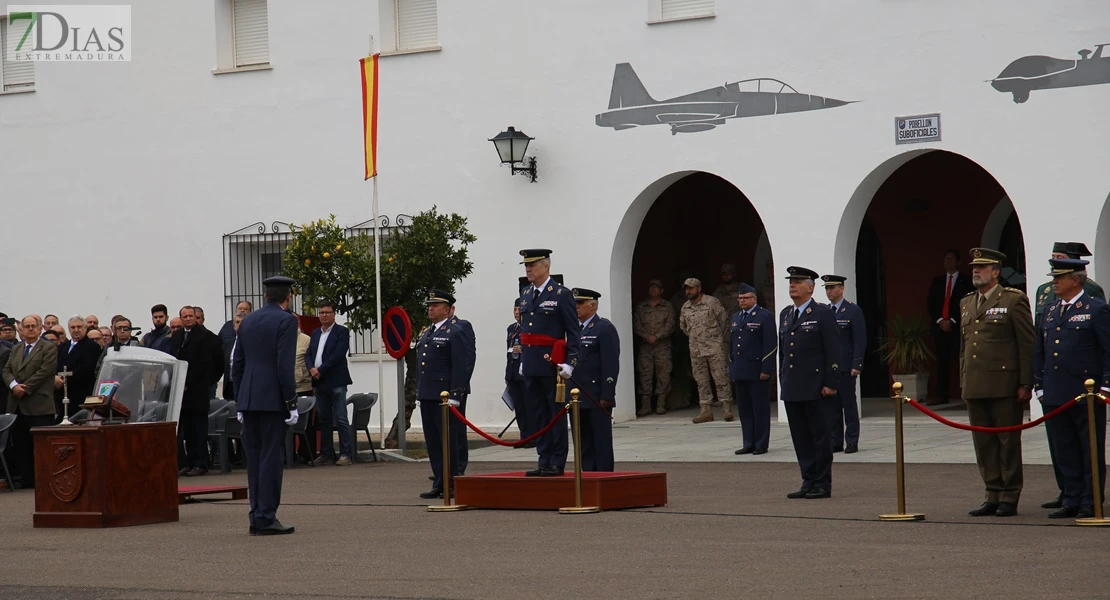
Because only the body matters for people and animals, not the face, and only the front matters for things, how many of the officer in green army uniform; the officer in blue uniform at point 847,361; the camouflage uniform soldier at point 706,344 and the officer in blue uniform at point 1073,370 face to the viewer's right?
0

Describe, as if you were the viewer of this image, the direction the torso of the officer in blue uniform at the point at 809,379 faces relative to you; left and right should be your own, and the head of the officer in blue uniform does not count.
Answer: facing the viewer and to the left of the viewer

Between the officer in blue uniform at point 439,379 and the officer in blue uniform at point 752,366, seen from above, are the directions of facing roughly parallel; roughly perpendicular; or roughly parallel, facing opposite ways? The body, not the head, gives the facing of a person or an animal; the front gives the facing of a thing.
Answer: roughly parallel

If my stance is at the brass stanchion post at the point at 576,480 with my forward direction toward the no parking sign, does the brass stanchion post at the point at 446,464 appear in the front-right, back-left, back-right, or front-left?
front-left

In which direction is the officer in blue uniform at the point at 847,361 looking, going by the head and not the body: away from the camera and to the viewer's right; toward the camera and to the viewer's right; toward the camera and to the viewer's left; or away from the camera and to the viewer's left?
toward the camera and to the viewer's left

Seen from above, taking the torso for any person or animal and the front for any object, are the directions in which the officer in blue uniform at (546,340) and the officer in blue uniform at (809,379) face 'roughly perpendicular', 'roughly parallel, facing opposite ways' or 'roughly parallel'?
roughly parallel

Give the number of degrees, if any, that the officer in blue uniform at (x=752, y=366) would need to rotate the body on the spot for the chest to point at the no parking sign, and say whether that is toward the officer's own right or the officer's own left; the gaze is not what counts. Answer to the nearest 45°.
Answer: approximately 45° to the officer's own right

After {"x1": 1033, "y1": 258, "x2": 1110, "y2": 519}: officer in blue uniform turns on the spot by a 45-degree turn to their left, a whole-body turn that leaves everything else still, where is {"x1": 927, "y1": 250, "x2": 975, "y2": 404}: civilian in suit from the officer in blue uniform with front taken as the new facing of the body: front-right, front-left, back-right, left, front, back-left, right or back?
back

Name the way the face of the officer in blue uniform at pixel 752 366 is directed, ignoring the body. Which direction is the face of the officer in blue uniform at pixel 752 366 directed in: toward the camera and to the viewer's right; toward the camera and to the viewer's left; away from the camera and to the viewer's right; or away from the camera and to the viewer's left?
toward the camera and to the viewer's left

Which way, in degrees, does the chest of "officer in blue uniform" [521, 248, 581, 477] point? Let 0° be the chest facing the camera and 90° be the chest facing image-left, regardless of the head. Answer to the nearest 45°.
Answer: approximately 45°

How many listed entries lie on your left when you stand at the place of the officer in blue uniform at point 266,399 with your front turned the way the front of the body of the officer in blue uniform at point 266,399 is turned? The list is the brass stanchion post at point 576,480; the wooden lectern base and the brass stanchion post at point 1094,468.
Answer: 1

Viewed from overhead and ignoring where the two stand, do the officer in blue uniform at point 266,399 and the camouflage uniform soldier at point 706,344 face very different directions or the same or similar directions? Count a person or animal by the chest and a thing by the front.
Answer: very different directions

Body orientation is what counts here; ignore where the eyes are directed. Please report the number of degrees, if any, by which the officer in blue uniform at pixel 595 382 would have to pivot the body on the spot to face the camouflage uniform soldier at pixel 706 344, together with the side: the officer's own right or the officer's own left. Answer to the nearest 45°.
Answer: approximately 135° to the officer's own right

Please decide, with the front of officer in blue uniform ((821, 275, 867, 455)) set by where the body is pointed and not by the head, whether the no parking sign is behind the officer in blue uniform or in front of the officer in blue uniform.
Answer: in front
